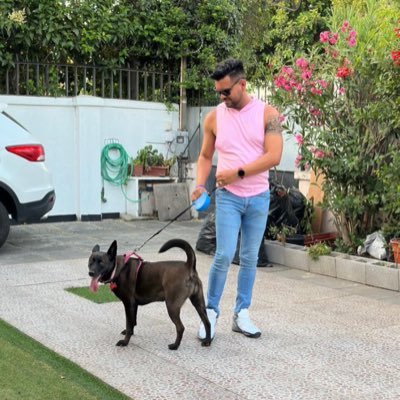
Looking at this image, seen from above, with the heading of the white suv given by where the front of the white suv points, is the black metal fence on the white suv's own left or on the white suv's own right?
on the white suv's own right

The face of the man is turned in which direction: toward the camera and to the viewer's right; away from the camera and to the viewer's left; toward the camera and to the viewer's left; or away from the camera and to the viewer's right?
toward the camera and to the viewer's left

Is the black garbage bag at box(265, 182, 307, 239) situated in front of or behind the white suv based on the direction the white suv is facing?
behind

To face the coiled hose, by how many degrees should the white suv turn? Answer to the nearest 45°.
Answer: approximately 135° to its right
